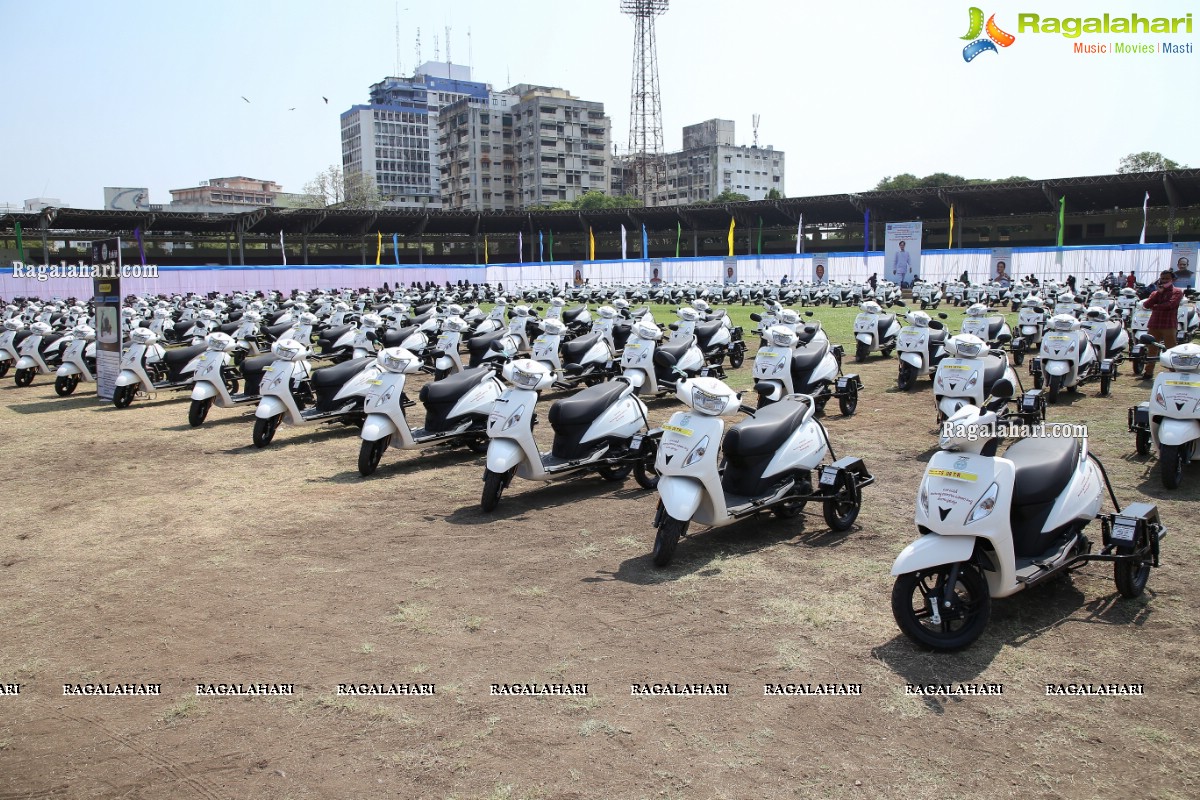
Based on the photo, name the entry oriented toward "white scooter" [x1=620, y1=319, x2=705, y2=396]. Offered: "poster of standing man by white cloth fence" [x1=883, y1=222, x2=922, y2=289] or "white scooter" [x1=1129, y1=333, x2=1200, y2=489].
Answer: the poster of standing man by white cloth fence

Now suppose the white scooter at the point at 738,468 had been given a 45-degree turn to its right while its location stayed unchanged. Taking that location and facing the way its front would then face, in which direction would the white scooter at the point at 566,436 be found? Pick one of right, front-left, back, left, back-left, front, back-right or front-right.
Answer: front-right

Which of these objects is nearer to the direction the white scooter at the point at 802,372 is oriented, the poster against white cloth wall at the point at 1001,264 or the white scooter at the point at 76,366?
the white scooter

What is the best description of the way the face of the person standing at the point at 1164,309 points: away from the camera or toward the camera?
toward the camera

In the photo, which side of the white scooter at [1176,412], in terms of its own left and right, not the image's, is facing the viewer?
front

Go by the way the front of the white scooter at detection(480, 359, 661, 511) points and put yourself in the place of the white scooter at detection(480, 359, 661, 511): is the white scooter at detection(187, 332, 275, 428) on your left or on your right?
on your right

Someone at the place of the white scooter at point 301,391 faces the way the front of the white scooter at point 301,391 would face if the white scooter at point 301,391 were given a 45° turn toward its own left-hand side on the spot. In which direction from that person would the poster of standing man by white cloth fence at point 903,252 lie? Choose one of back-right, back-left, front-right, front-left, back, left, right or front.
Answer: back-left

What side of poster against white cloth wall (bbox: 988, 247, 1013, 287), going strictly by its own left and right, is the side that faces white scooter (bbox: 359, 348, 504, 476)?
front

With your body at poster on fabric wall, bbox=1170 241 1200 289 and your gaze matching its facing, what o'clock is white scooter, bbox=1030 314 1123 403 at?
The white scooter is roughly at 12 o'clock from the poster on fabric wall.

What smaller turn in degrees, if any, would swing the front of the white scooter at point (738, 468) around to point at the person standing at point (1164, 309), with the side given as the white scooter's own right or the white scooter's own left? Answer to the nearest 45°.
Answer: approximately 180°

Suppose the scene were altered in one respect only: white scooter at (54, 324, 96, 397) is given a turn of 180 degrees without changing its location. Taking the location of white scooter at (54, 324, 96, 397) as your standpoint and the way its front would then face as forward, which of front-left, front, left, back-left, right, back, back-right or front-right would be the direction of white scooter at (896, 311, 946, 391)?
right

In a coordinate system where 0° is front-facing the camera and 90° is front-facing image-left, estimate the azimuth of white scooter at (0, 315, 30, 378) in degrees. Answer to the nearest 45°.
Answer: approximately 45°

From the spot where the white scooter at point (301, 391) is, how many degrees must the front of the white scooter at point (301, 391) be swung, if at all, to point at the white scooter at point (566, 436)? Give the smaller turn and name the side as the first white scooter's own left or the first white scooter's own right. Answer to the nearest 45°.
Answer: approximately 90° to the first white scooter's own left

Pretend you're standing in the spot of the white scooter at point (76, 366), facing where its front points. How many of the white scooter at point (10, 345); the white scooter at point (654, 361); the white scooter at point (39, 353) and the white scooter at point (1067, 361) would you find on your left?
2

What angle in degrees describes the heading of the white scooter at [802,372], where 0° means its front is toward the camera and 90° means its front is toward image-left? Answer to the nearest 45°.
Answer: approximately 45°

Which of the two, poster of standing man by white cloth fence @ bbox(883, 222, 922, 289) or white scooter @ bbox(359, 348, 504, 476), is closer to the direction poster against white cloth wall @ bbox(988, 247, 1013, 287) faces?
the white scooter

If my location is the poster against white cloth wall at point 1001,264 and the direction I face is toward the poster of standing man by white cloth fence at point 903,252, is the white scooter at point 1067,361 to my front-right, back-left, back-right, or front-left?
back-left
